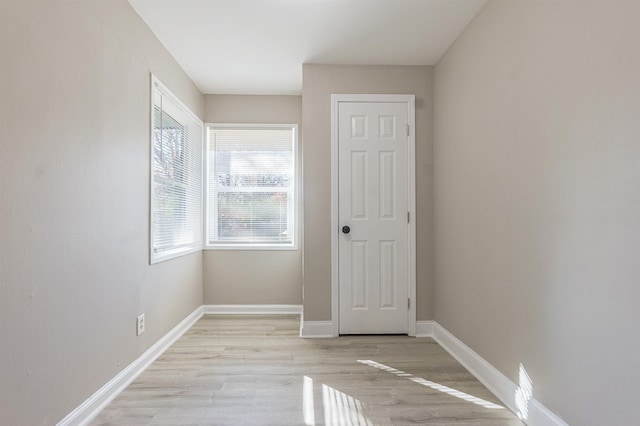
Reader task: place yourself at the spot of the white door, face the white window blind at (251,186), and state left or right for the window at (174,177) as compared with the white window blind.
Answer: left

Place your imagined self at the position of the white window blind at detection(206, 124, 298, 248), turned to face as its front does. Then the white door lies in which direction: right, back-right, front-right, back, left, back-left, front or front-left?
front-left

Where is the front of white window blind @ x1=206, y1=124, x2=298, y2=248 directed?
toward the camera

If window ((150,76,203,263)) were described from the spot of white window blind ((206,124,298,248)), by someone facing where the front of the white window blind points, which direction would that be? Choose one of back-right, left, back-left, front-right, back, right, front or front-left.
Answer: front-right
